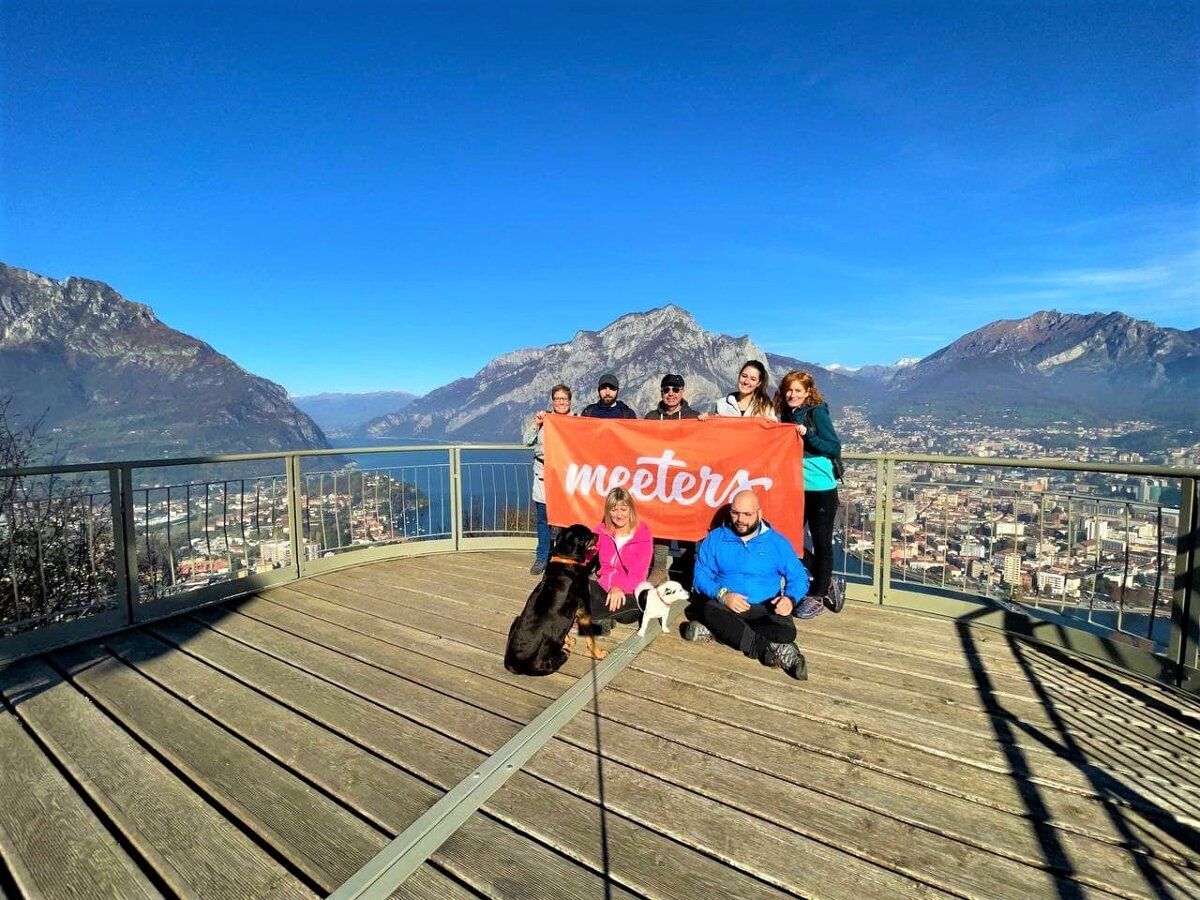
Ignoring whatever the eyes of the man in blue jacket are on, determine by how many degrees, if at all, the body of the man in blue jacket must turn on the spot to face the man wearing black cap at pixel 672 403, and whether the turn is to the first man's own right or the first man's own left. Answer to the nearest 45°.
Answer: approximately 135° to the first man's own right

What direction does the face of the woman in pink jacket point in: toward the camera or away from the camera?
toward the camera

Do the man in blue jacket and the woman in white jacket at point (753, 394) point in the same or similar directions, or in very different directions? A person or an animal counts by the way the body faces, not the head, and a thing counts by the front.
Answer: same or similar directions

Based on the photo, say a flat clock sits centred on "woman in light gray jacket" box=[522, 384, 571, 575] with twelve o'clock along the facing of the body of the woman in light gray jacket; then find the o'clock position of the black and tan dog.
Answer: The black and tan dog is roughly at 12 o'clock from the woman in light gray jacket.

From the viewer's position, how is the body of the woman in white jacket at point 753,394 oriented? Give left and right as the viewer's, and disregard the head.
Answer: facing the viewer

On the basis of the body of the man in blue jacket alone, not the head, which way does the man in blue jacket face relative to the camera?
toward the camera

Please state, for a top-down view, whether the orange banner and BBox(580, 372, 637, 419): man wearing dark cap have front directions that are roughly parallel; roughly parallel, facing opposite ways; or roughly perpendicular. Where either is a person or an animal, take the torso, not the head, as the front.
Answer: roughly parallel

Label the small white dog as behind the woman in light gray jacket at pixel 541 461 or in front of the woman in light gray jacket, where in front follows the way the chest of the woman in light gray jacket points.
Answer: in front

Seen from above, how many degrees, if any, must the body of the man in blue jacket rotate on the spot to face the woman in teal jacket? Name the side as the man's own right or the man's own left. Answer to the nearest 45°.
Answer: approximately 135° to the man's own left

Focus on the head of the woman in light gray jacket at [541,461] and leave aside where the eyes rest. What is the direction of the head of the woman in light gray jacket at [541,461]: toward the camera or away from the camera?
toward the camera

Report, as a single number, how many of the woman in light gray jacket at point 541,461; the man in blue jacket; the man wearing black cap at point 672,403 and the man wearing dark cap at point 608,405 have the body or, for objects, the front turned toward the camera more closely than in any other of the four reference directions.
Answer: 4

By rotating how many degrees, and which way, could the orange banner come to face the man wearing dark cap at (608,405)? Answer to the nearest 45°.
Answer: approximately 135° to its right

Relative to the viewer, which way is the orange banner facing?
toward the camera

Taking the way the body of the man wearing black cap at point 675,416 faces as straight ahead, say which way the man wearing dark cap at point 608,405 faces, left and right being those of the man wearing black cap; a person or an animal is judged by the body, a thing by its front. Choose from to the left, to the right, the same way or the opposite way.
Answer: the same way

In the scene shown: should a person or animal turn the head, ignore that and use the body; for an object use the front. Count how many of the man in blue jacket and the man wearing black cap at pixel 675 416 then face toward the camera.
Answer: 2

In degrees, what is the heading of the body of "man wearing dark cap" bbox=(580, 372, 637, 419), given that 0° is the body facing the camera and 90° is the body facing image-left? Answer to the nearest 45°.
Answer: approximately 0°

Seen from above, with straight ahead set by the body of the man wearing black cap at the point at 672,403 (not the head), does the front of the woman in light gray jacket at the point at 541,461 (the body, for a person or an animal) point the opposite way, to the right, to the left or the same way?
the same way

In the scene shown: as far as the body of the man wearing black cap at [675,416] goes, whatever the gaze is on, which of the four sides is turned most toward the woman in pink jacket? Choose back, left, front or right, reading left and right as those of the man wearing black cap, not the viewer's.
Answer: front
